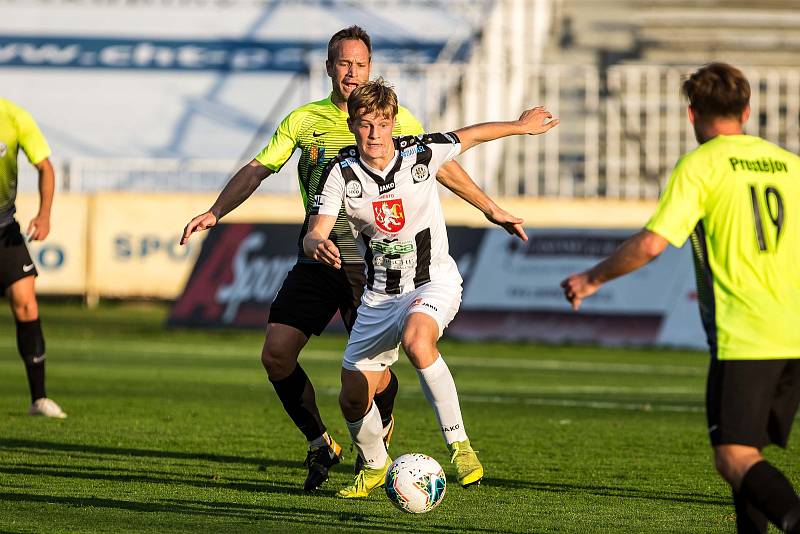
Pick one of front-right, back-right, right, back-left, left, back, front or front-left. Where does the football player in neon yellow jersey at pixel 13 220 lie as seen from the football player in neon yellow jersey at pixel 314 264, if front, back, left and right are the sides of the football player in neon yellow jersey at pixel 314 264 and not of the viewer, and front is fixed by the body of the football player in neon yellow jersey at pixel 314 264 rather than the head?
back-right

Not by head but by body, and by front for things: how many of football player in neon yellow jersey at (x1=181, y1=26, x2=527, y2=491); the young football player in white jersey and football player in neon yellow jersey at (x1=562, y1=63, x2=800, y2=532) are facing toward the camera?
2

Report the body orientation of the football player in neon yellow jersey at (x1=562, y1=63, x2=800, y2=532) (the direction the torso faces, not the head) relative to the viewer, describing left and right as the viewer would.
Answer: facing away from the viewer and to the left of the viewer

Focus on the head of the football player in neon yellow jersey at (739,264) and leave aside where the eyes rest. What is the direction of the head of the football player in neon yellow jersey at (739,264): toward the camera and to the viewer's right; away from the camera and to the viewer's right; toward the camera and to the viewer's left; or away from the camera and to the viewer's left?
away from the camera and to the viewer's left

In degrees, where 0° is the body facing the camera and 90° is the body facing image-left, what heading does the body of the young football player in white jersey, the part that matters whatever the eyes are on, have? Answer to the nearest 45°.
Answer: approximately 0°

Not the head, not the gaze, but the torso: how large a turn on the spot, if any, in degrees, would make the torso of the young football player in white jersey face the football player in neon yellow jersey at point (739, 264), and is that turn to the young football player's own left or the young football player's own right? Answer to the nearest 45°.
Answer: approximately 45° to the young football player's own left

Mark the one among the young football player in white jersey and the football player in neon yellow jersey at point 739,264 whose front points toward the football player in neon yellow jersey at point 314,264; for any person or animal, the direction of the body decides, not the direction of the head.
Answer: the football player in neon yellow jersey at point 739,264

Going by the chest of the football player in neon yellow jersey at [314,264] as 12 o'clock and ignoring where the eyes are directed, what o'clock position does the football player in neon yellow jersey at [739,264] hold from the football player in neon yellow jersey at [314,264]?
the football player in neon yellow jersey at [739,264] is roughly at 11 o'clock from the football player in neon yellow jersey at [314,264].

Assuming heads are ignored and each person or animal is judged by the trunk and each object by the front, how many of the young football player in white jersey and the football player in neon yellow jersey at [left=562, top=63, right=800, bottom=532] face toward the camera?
1

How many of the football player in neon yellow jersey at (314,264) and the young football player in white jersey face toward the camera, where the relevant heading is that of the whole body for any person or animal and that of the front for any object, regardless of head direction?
2
